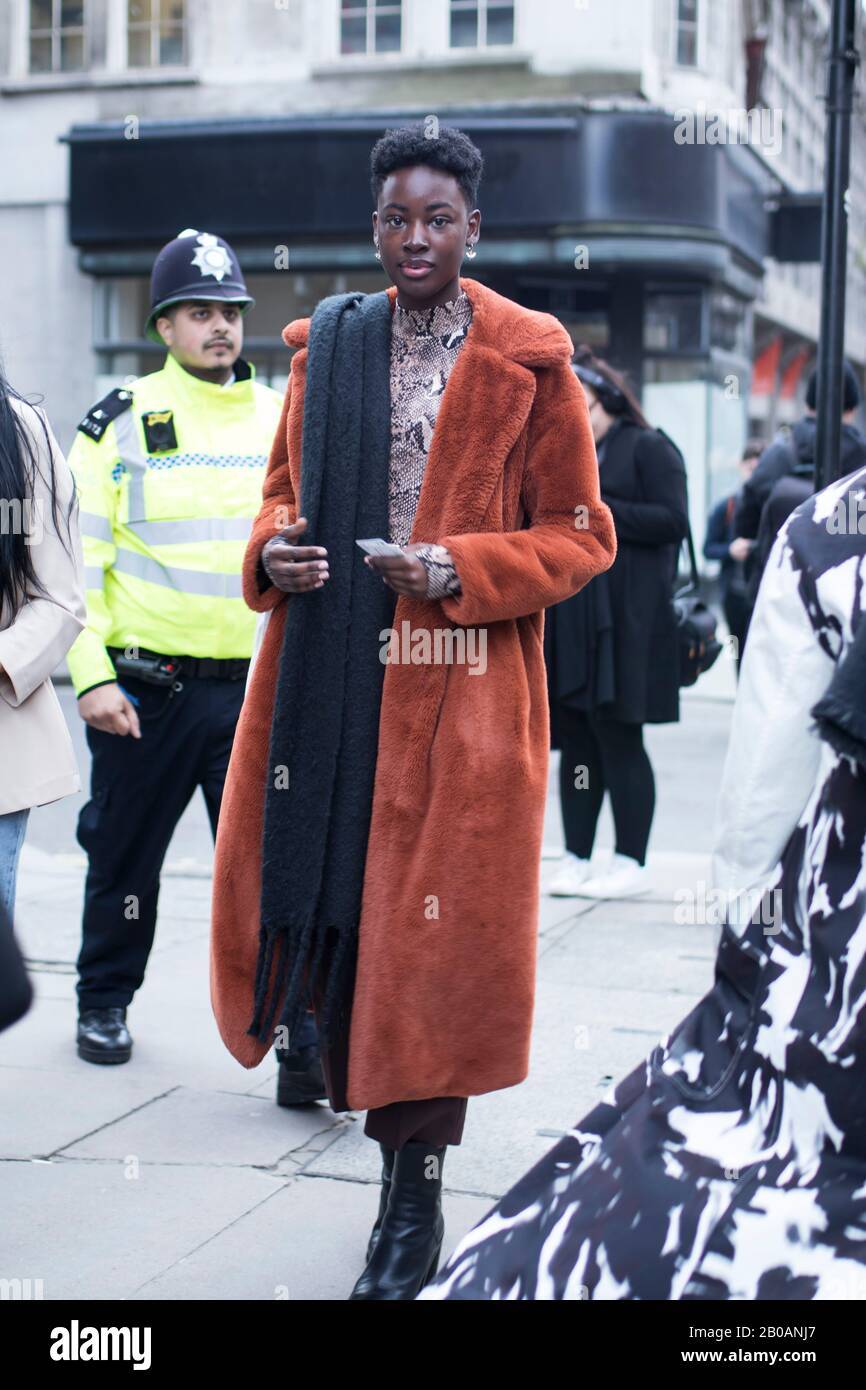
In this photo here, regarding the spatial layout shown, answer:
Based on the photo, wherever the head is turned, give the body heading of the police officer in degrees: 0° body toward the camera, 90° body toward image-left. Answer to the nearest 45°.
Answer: approximately 315°

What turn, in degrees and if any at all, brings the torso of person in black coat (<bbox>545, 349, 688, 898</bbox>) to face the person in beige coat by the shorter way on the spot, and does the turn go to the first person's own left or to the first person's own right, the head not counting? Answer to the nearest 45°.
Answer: approximately 90° to the first person's own left

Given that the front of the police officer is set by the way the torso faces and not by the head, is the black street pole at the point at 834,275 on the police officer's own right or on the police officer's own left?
on the police officer's own left

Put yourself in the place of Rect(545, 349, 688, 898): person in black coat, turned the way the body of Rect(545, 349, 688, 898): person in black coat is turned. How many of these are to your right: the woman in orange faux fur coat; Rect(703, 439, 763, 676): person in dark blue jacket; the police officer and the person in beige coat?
1

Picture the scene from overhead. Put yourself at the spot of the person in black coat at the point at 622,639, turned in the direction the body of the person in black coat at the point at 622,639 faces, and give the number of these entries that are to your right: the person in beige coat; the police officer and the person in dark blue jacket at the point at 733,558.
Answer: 1

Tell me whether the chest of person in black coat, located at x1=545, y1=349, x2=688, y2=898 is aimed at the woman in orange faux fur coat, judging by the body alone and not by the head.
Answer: no

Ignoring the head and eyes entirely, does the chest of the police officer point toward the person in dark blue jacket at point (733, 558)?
no
